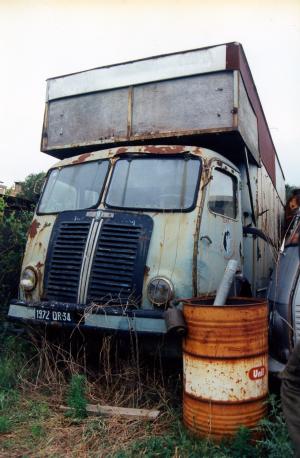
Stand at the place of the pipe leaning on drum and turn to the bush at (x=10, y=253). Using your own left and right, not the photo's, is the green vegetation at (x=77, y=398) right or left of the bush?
left

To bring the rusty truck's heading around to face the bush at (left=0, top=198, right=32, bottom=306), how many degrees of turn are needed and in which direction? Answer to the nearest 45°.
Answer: approximately 90° to its right

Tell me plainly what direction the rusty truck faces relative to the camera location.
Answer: facing the viewer and to the left of the viewer
